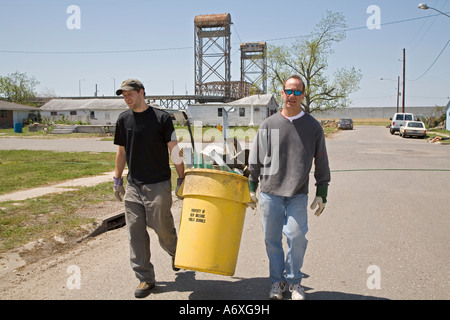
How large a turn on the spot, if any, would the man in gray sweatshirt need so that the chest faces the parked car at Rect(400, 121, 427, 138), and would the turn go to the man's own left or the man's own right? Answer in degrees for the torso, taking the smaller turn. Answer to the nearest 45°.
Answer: approximately 180°

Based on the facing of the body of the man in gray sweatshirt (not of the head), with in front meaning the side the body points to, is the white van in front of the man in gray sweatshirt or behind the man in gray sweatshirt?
behind

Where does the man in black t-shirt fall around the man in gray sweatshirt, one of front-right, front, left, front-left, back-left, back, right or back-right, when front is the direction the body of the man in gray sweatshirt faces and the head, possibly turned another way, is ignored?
right

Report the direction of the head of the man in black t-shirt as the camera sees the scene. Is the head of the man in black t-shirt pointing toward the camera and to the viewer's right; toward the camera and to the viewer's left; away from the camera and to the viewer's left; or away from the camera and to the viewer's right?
toward the camera and to the viewer's left

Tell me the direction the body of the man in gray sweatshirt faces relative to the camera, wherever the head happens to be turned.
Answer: toward the camera
